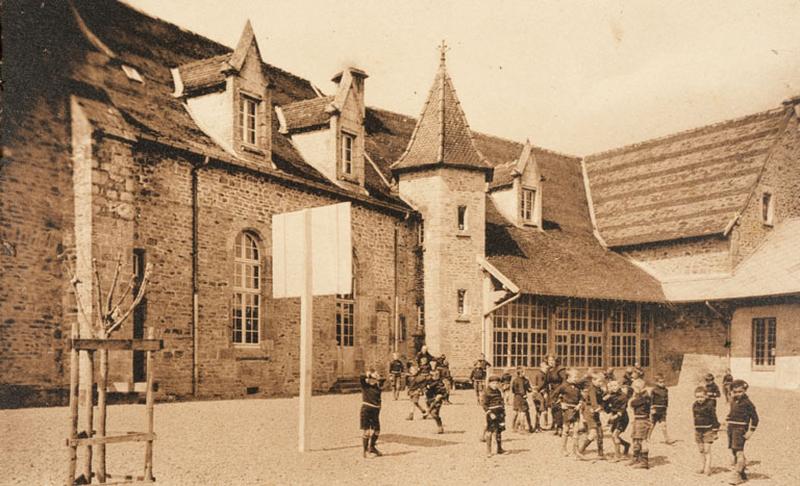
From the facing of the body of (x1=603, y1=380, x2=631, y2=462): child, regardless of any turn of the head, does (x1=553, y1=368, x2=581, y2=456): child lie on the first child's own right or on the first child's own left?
on the first child's own right

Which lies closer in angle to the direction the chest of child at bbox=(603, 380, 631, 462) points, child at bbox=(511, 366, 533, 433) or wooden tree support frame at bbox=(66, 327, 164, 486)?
the wooden tree support frame

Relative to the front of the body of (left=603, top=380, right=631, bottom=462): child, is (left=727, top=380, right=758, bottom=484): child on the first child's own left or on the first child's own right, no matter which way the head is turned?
on the first child's own left

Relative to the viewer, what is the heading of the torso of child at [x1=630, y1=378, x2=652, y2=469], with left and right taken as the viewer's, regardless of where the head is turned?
facing the viewer and to the left of the viewer

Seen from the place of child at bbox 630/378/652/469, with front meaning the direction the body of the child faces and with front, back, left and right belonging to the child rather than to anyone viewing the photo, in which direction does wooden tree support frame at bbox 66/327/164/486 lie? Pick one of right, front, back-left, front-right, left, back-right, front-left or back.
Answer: front
